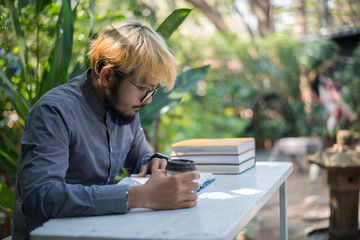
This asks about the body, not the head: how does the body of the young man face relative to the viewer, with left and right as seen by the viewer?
facing the viewer and to the right of the viewer
